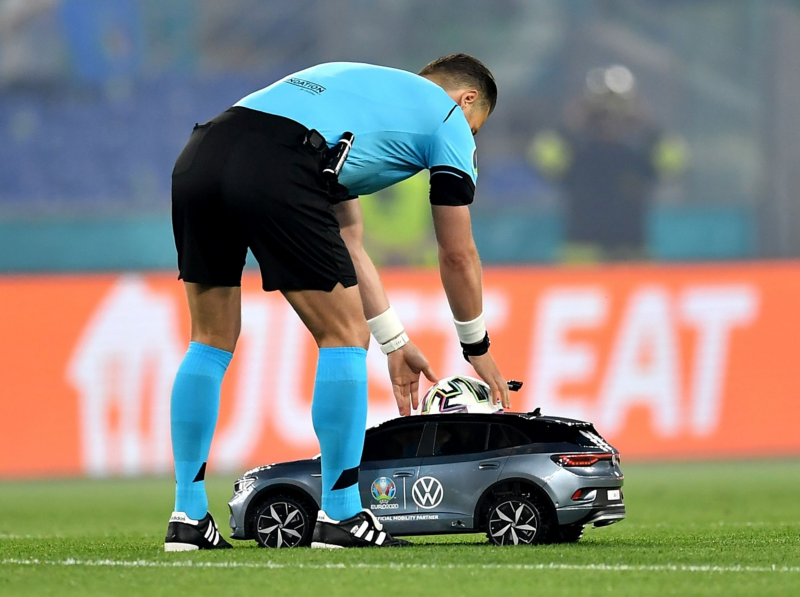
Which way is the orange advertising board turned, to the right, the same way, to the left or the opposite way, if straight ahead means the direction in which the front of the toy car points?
to the left

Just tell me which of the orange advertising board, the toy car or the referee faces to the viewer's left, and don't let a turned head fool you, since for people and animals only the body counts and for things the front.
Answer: the toy car

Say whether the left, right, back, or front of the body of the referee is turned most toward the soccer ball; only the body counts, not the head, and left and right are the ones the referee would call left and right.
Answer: front

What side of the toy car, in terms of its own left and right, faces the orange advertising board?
right

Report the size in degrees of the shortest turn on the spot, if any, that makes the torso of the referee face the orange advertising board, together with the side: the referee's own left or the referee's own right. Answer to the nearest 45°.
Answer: approximately 45° to the referee's own left

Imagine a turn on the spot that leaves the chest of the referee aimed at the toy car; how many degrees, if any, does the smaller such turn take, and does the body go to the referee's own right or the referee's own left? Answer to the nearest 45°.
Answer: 0° — they already face it

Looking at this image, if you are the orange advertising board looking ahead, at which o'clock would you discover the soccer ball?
The soccer ball is roughly at 12 o'clock from the orange advertising board.

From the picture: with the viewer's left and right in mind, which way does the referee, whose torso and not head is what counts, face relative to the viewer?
facing away from the viewer and to the right of the viewer

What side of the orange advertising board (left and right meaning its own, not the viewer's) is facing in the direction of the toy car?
front

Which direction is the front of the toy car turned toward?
to the viewer's left

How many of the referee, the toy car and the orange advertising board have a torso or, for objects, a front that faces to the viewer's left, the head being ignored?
1
